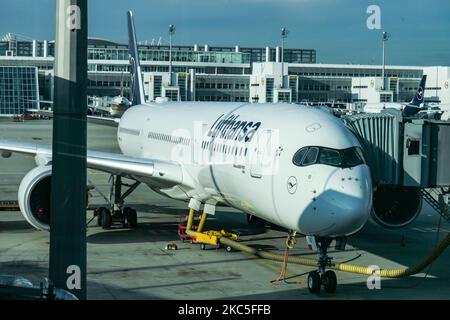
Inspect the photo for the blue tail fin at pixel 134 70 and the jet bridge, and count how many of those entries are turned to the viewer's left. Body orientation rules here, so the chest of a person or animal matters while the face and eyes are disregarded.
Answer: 1

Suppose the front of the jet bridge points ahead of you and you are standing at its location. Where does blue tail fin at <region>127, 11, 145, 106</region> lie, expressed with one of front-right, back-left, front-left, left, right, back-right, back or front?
front-right

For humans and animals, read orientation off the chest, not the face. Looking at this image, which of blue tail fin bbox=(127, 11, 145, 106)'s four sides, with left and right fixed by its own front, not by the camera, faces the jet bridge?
front

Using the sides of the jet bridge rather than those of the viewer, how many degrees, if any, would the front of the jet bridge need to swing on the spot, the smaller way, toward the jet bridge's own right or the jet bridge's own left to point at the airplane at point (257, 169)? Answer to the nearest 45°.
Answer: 0° — it already faces it

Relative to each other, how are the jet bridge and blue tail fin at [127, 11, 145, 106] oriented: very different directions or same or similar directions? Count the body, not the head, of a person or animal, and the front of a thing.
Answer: very different directions

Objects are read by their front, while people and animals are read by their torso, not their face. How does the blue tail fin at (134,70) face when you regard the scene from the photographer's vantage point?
facing the viewer and to the right of the viewer

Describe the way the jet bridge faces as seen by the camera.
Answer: facing to the left of the viewer
